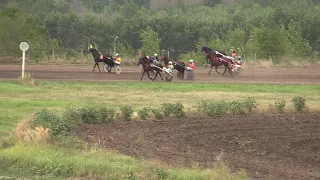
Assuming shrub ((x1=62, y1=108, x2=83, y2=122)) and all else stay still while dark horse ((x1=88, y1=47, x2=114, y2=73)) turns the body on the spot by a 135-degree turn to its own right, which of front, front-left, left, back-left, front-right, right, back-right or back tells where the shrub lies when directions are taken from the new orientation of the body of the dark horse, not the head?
back-right

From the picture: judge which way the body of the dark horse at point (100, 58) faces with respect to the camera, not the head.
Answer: to the viewer's left

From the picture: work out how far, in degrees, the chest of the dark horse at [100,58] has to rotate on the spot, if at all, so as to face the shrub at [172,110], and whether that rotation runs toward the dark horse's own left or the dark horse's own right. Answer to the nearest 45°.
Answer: approximately 90° to the dark horse's own left

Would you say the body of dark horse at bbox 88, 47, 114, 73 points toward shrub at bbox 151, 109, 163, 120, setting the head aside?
no

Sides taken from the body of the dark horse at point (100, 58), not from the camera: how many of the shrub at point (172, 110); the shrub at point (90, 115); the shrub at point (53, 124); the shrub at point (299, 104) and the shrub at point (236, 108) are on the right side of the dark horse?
0

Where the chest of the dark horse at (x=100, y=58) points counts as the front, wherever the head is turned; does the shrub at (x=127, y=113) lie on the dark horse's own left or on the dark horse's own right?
on the dark horse's own left

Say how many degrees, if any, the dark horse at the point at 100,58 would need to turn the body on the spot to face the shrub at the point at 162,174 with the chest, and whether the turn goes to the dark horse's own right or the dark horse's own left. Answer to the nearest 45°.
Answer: approximately 90° to the dark horse's own left

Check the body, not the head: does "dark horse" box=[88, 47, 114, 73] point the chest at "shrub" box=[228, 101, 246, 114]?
no

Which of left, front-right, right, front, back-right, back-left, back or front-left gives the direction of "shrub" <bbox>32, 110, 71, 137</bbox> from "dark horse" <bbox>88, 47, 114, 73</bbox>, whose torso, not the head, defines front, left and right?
left

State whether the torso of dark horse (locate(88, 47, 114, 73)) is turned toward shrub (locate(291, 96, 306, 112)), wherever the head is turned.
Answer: no
